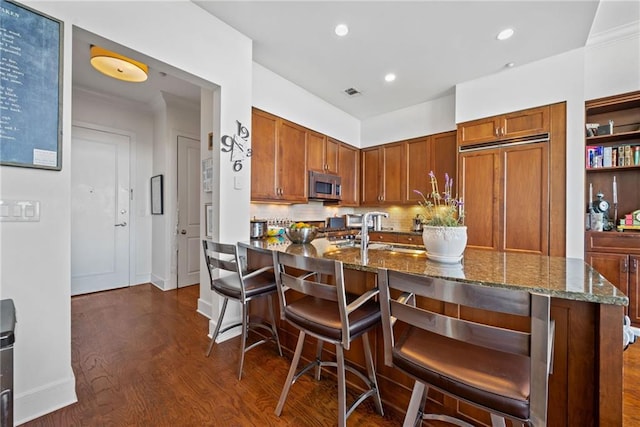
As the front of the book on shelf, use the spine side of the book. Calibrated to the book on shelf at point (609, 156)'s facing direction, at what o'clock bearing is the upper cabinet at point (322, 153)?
The upper cabinet is roughly at 2 o'clock from the book on shelf.

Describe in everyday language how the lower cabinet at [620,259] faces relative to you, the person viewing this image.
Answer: facing the viewer

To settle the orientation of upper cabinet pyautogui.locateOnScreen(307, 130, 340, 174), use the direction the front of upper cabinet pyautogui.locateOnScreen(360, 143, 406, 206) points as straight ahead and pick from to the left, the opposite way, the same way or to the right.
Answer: to the left

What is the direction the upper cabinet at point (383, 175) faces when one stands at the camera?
facing the viewer and to the left of the viewer

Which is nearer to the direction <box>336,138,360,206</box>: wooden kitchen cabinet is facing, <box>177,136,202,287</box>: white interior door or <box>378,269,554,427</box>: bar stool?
the bar stool

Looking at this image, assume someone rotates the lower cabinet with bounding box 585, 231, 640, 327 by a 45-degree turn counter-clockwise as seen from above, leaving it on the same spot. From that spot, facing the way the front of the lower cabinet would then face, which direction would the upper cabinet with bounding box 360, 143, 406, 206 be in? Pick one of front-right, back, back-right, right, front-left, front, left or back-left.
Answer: back-right

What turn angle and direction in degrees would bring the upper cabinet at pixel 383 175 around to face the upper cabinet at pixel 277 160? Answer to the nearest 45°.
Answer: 0° — it already faces it

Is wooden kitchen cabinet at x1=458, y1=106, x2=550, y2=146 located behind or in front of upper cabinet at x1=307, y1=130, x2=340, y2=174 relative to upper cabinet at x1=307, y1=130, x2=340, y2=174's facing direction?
in front

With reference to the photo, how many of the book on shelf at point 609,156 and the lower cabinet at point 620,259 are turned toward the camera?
2

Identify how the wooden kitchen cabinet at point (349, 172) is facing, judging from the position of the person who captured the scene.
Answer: facing the viewer and to the right of the viewer
